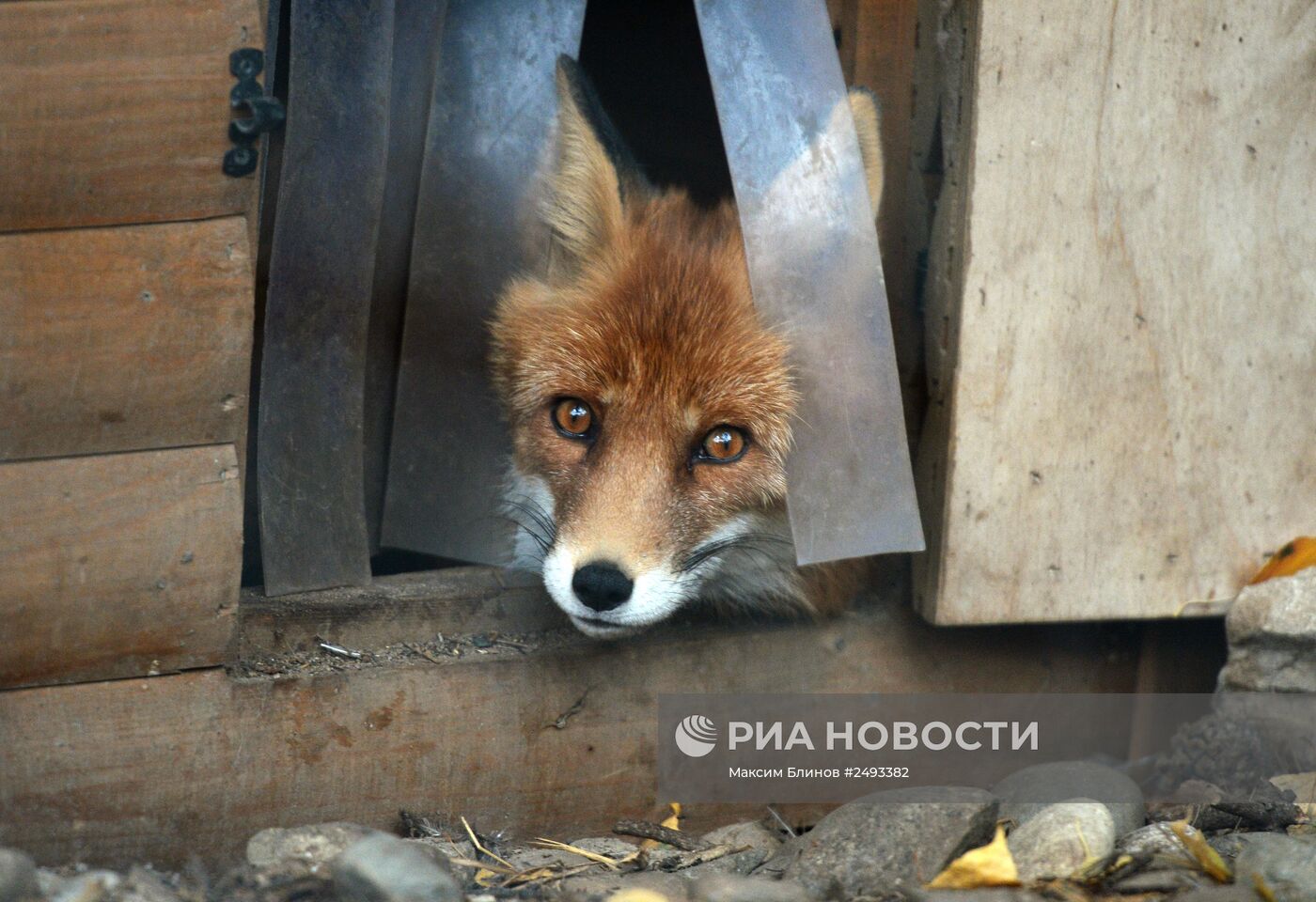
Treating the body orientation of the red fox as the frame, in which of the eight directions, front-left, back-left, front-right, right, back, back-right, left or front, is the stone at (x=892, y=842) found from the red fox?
front-left

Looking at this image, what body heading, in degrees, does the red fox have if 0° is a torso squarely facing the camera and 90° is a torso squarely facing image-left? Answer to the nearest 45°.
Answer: approximately 0°

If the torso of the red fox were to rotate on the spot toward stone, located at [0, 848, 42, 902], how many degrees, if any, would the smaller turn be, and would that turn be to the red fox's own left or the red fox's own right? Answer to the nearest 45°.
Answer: approximately 45° to the red fox's own right

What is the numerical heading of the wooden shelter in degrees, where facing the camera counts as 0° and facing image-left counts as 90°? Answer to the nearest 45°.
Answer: approximately 0°

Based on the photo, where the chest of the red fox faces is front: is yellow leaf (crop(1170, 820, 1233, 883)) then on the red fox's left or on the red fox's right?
on the red fox's left
